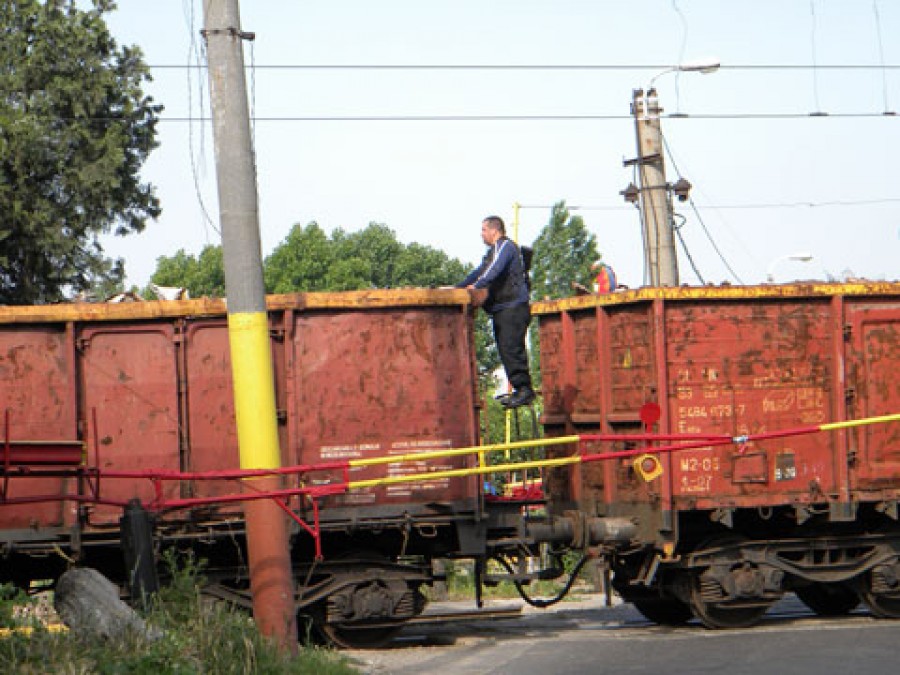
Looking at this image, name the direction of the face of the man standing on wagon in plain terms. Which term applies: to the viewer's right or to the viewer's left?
to the viewer's left

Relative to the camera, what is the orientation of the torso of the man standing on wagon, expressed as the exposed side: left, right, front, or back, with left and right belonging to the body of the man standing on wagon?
left

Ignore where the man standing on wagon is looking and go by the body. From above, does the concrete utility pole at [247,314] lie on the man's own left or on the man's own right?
on the man's own left

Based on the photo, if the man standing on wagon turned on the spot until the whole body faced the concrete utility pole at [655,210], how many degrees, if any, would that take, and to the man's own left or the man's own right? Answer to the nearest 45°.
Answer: approximately 90° to the man's own right

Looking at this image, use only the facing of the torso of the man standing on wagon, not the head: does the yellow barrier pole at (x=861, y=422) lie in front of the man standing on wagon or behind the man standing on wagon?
behind

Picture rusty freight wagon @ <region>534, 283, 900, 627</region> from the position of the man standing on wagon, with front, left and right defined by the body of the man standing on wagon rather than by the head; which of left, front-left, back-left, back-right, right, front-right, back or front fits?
back

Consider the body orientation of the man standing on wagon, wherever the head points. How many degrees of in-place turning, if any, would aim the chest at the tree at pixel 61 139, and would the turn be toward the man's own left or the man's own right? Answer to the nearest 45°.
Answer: approximately 45° to the man's own right
